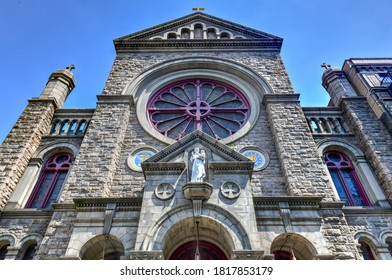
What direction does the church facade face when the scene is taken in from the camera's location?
facing the viewer
